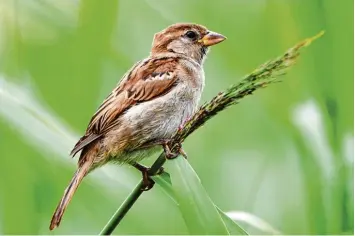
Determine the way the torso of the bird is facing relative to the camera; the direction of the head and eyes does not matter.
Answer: to the viewer's right
